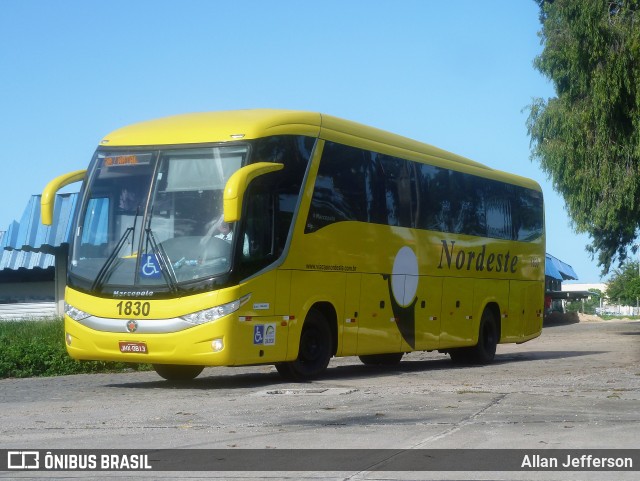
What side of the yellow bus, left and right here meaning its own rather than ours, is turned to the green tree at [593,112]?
back

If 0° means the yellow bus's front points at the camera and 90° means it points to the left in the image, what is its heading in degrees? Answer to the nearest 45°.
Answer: approximately 45°

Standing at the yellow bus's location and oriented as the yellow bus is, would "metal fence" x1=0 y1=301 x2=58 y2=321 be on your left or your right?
on your right

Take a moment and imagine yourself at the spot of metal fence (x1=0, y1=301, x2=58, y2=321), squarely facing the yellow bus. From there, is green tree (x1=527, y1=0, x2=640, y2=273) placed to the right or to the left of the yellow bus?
left
